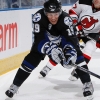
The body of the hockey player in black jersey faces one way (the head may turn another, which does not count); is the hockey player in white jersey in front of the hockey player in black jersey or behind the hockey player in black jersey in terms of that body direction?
behind

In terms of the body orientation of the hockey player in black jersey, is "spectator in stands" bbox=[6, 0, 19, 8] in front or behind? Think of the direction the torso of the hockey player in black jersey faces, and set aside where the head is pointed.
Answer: behind

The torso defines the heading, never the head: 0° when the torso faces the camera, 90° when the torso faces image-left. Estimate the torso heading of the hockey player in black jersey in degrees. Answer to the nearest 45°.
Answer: approximately 0°
